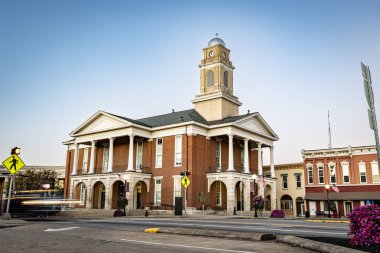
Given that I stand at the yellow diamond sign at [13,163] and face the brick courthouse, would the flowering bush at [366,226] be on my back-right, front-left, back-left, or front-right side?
back-right

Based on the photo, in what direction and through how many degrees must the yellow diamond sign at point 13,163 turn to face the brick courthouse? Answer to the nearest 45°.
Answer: approximately 135° to its left

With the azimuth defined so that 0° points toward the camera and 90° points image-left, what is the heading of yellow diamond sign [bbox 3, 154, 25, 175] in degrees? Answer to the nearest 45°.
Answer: approximately 0°
